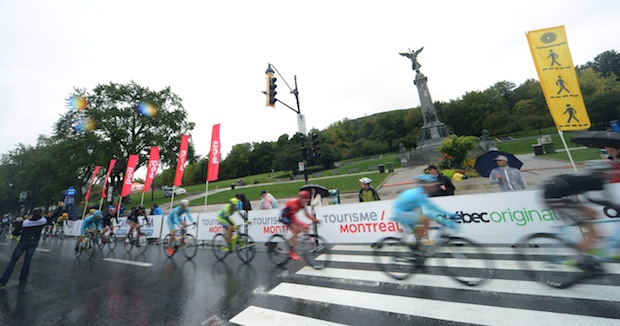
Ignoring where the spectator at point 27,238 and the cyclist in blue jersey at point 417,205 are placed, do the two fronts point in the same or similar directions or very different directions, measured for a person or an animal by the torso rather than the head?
very different directions

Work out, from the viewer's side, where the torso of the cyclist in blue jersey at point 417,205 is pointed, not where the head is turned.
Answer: to the viewer's right

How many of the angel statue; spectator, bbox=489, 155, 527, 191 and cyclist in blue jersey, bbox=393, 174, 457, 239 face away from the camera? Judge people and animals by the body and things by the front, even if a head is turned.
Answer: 0

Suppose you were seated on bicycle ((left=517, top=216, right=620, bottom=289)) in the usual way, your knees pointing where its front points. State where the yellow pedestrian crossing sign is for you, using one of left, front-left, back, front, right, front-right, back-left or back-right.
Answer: left

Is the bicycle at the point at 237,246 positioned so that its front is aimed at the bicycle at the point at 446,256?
yes

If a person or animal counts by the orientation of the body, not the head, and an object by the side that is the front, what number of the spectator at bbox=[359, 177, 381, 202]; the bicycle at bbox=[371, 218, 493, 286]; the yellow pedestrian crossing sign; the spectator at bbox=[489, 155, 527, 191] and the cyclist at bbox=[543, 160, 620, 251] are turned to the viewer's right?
2

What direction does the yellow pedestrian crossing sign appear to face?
toward the camera

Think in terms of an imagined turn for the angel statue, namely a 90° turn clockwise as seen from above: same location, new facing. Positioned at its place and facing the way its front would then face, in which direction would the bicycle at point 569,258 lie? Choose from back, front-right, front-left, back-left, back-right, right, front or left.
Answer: back-left

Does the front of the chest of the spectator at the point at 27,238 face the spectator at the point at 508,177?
no

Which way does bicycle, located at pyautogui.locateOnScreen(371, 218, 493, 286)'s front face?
to the viewer's right

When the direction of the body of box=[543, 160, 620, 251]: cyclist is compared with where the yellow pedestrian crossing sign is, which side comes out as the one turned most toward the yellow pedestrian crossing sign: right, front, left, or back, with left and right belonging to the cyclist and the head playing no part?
left

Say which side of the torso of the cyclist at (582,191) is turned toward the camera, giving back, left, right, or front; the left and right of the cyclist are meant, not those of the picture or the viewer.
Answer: right

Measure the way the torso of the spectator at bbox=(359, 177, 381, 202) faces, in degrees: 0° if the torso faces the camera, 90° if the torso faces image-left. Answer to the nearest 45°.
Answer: approximately 45°
